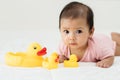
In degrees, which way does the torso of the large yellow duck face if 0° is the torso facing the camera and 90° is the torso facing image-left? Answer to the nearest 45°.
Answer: approximately 270°
